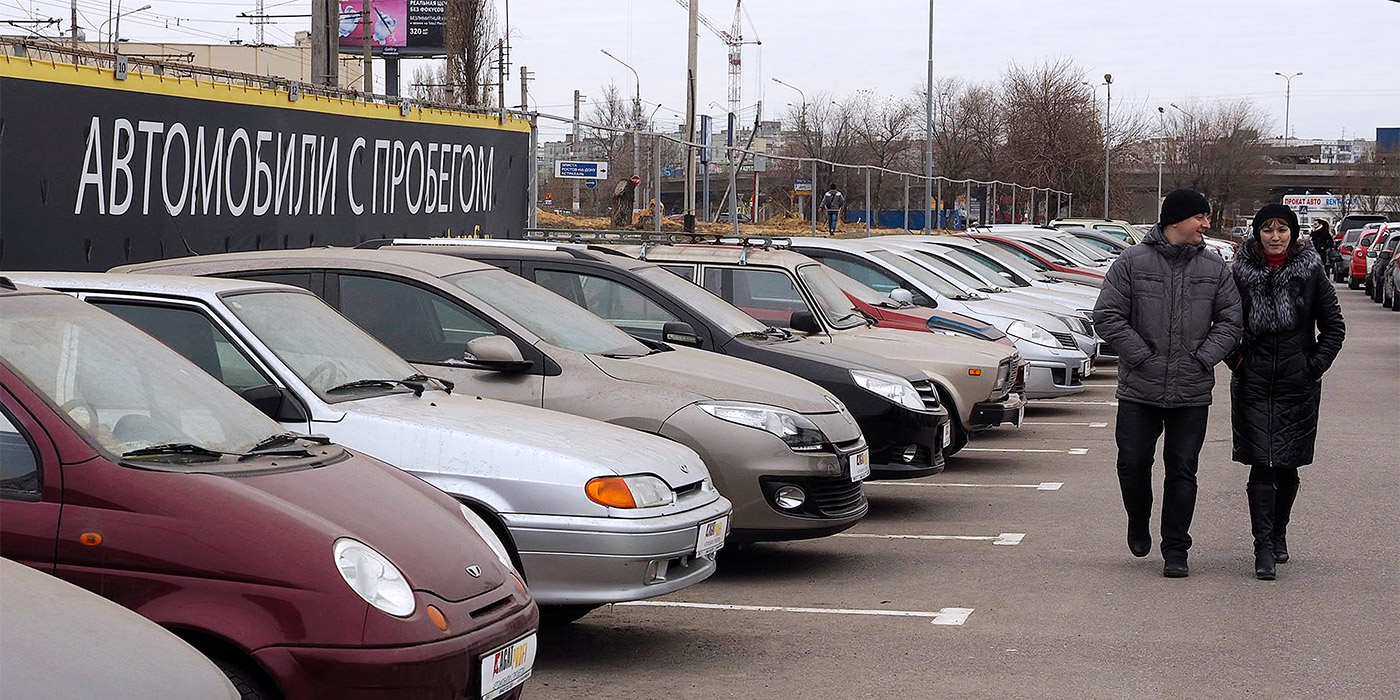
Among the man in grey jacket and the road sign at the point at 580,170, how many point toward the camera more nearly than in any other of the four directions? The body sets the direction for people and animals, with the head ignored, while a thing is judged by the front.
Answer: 2

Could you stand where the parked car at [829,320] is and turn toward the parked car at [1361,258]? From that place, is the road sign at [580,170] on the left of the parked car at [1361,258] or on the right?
left

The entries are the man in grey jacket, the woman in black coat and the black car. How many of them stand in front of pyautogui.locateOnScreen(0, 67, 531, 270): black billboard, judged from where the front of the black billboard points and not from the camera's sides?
3

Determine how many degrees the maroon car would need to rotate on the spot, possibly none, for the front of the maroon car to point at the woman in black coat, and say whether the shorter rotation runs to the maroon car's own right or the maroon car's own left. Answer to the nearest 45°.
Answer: approximately 90° to the maroon car's own left

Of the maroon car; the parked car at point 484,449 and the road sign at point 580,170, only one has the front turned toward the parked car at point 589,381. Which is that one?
the road sign

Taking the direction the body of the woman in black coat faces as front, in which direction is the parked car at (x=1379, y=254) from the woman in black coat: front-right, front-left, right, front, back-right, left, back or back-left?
back

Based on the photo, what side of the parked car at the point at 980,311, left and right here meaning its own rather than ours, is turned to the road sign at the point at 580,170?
left

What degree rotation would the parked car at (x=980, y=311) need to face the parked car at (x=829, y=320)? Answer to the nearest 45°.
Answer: approximately 45° to its right

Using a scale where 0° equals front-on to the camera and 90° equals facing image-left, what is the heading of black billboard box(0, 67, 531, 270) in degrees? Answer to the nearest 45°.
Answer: approximately 315°

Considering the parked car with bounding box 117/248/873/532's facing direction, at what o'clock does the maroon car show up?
The maroon car is roughly at 2 o'clock from the parked car.

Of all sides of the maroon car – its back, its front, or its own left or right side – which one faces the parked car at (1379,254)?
left
